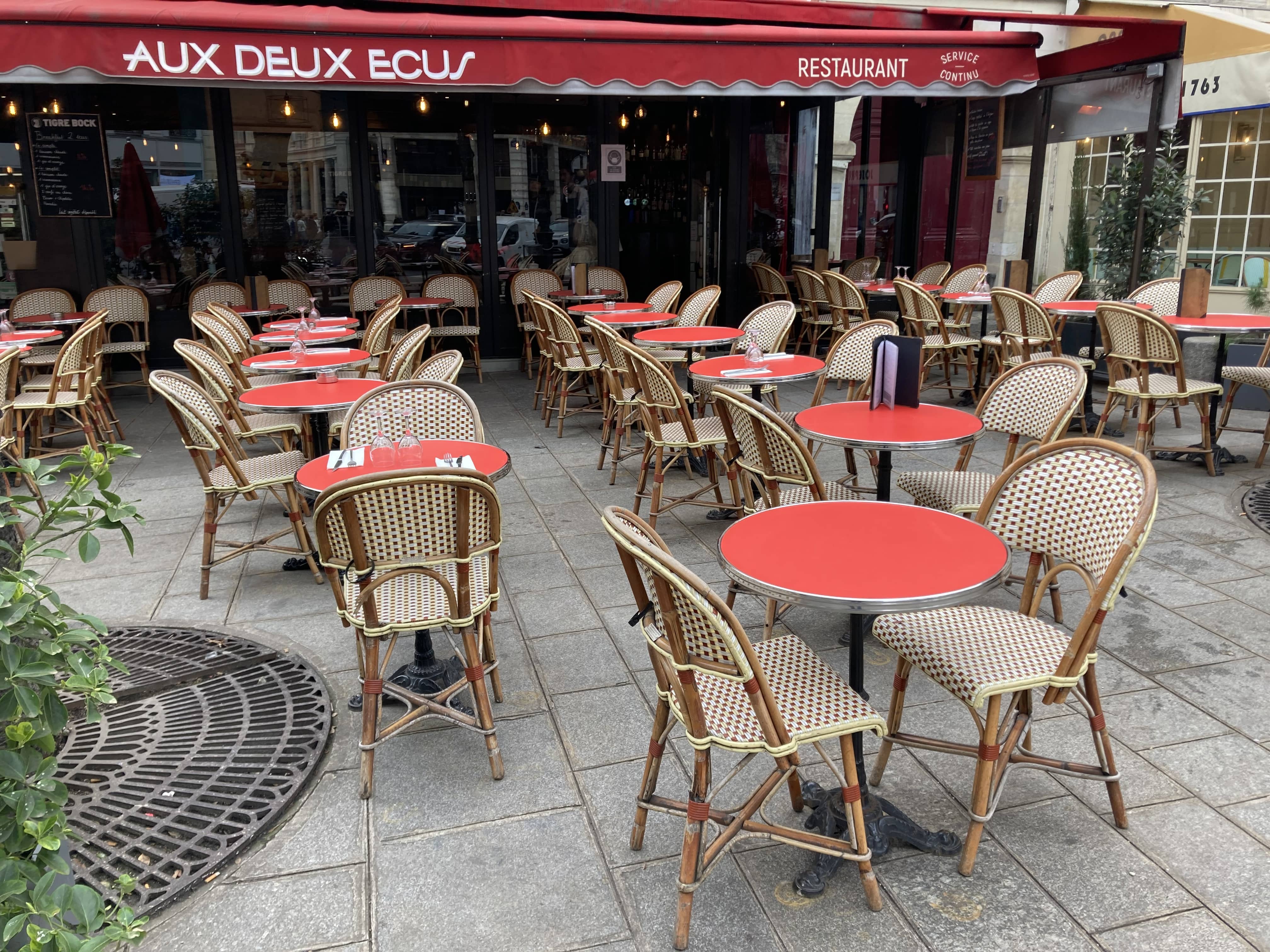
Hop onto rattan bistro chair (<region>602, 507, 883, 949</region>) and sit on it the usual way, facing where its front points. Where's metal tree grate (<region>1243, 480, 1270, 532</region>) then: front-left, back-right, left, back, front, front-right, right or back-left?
front

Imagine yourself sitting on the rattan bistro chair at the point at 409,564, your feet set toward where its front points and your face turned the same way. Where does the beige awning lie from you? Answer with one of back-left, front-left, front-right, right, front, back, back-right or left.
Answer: front-right

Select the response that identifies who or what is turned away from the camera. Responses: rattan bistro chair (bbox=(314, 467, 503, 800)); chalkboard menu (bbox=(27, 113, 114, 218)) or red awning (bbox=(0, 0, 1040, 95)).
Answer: the rattan bistro chair

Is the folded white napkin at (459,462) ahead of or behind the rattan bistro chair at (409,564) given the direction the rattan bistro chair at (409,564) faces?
ahead

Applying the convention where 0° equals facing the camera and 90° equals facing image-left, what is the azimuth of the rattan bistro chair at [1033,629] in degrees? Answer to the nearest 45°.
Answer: approximately 45°

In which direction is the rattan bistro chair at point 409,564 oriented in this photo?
away from the camera

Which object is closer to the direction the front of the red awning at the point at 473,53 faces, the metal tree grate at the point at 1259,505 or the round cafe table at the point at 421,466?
the round cafe table

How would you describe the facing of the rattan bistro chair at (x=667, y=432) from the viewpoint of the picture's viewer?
facing away from the viewer and to the right of the viewer

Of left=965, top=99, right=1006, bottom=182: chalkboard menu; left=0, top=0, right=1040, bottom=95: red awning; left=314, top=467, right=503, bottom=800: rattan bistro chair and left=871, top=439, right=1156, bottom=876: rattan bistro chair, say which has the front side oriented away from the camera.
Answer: left=314, top=467, right=503, bottom=800: rattan bistro chair

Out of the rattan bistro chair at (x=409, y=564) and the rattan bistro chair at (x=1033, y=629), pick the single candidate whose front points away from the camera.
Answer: the rattan bistro chair at (x=409, y=564)

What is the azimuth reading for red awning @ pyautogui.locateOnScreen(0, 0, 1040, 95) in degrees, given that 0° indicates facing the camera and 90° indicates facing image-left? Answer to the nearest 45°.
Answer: approximately 0°

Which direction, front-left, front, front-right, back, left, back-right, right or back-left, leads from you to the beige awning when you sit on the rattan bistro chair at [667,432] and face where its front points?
front

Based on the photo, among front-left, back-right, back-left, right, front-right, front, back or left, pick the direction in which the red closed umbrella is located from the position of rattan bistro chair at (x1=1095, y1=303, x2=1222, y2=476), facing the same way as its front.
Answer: back-left

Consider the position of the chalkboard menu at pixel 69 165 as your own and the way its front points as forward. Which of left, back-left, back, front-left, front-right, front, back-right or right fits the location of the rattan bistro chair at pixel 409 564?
front

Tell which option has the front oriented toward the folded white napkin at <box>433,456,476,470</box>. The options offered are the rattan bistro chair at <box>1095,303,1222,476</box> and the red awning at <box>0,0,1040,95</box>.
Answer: the red awning

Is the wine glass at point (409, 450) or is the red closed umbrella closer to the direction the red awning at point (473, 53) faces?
the wine glass

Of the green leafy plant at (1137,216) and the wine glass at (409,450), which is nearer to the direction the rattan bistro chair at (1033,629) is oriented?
the wine glass

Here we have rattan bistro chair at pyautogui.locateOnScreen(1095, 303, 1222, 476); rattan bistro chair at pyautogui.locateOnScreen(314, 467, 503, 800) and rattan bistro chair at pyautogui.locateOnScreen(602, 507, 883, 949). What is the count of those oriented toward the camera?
0

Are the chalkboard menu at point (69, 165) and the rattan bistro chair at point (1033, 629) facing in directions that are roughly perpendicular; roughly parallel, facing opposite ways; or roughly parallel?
roughly perpendicular

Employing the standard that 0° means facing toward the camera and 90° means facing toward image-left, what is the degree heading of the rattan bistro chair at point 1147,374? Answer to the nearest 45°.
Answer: approximately 225°

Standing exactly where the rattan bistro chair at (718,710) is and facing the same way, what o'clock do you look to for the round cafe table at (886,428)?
The round cafe table is roughly at 11 o'clock from the rattan bistro chair.
